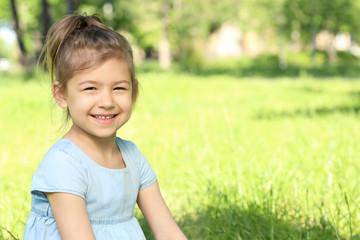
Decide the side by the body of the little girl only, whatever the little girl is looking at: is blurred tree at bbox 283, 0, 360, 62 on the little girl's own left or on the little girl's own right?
on the little girl's own left

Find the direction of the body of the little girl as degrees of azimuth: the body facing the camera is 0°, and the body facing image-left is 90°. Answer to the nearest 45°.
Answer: approximately 315°
